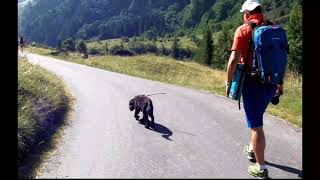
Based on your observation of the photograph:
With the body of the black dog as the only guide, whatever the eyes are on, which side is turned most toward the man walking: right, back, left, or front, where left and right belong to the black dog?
back

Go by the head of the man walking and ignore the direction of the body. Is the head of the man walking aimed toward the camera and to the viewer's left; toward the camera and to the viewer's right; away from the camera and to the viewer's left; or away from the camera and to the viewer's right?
away from the camera and to the viewer's left

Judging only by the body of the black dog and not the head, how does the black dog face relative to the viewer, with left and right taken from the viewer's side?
facing away from the viewer and to the left of the viewer
